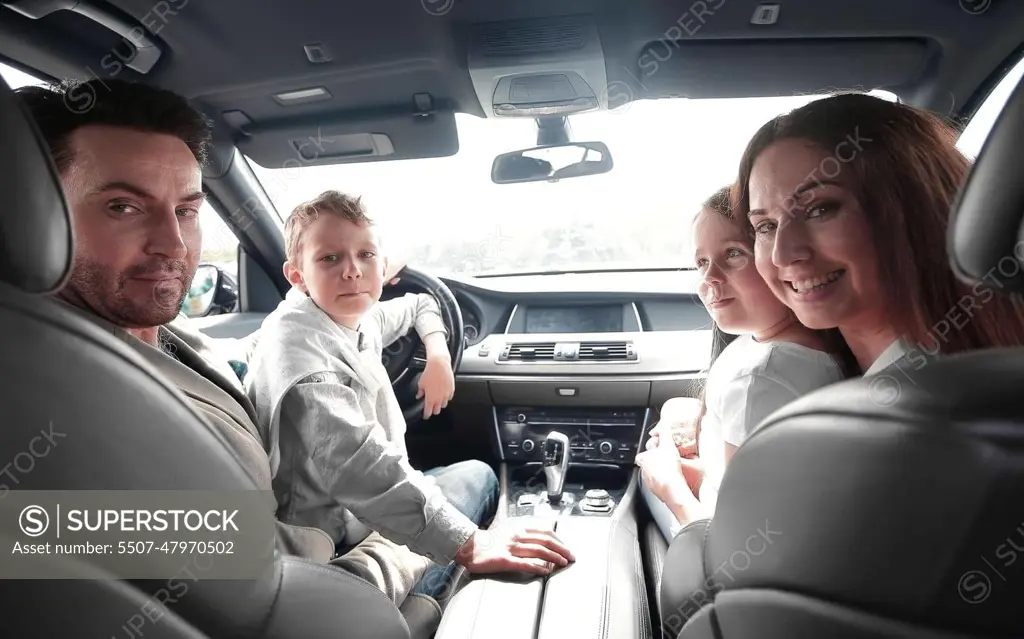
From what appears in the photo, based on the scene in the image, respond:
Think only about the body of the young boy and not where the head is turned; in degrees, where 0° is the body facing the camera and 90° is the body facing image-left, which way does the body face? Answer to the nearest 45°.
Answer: approximately 315°

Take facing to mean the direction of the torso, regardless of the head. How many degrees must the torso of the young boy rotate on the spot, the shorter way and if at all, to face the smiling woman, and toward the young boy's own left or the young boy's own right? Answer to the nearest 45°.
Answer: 0° — they already face them

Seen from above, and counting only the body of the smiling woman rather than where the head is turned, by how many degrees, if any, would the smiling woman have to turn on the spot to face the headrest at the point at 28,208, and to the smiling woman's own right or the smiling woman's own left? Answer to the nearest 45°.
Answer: approximately 90° to the smiling woman's own left

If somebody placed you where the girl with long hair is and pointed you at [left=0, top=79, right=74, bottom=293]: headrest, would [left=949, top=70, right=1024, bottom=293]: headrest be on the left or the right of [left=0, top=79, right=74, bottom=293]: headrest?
left

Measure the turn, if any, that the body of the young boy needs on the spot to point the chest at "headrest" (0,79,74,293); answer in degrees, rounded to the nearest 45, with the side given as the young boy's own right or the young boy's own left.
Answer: approximately 45° to the young boy's own right

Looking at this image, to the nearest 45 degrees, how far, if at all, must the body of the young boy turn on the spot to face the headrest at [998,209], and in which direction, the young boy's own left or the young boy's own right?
0° — they already face it
